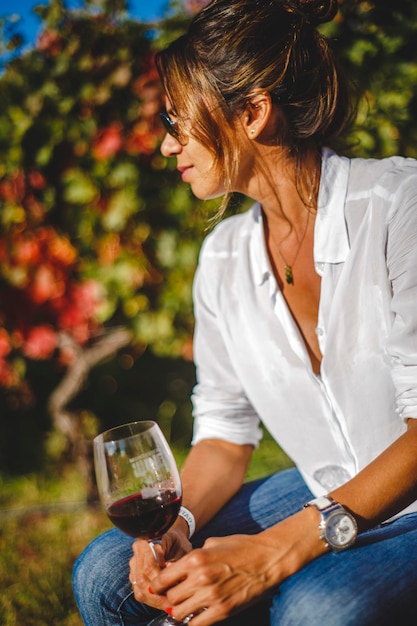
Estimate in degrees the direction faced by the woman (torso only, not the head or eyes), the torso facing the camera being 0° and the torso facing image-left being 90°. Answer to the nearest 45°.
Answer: approximately 45°

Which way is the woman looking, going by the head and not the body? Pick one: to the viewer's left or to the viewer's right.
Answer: to the viewer's left
